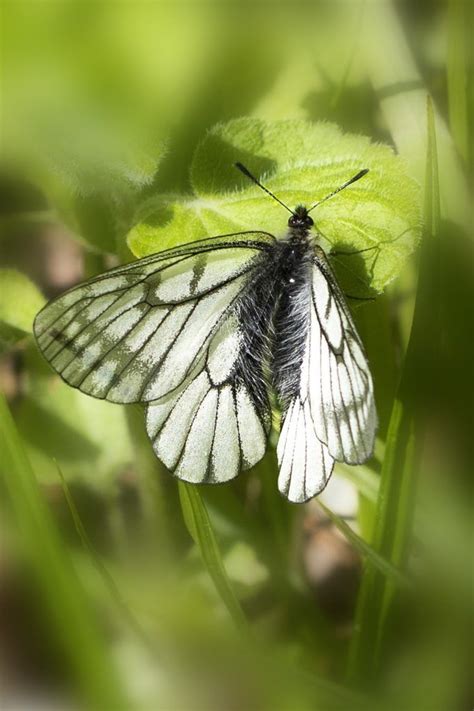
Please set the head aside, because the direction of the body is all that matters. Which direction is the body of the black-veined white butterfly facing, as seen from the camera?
away from the camera

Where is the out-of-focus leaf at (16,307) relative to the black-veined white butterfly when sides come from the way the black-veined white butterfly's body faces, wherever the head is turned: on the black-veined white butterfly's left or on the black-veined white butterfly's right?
on the black-veined white butterfly's left
